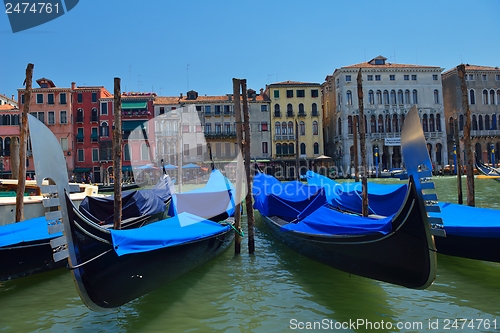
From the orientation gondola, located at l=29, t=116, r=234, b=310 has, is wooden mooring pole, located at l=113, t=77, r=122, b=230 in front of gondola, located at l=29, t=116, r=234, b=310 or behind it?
behind

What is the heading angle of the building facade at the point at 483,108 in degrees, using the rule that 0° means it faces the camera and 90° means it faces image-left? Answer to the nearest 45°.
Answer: approximately 0°

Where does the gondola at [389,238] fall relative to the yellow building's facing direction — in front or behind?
in front

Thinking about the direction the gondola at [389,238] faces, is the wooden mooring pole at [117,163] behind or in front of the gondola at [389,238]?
behind

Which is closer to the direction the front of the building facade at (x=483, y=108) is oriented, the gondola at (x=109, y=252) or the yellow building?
the gondola

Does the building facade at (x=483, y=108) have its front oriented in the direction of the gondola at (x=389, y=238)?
yes

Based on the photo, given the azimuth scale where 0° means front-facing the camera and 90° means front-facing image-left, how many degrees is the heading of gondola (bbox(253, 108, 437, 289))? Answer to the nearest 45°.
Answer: approximately 315°

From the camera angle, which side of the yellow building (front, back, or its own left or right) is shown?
front

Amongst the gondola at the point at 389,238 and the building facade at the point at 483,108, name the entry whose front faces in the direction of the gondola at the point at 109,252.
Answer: the building facade

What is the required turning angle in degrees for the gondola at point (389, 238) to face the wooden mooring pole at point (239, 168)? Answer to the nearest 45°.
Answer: approximately 180°

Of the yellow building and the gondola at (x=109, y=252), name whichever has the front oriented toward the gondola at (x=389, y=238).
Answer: the yellow building

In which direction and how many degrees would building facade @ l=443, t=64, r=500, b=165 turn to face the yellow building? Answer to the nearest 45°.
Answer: approximately 45° to its right

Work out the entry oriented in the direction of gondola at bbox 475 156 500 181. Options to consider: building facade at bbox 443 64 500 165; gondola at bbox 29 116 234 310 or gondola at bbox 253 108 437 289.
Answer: the building facade

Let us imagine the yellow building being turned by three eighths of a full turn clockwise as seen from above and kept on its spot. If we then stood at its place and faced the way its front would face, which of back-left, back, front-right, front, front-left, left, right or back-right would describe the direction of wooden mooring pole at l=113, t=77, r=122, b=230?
back-left
